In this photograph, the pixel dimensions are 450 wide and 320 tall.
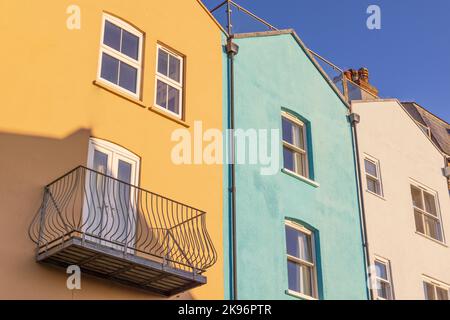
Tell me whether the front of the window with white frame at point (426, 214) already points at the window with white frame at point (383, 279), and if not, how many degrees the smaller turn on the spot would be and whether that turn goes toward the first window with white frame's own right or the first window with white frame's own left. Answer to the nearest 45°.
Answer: approximately 90° to the first window with white frame's own right

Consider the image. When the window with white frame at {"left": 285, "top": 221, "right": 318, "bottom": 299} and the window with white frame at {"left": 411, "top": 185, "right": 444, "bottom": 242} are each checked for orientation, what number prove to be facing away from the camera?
0

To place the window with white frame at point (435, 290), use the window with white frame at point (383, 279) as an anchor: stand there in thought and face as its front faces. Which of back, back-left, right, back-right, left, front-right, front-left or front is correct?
left

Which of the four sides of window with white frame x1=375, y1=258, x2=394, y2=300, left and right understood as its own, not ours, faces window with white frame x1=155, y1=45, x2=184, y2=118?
right

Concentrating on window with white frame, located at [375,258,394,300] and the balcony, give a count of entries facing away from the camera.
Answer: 0

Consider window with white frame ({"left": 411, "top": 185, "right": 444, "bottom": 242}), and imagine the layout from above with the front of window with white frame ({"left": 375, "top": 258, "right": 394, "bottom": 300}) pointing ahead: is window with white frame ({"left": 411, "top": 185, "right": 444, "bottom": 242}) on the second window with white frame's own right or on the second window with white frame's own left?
on the second window with white frame's own left

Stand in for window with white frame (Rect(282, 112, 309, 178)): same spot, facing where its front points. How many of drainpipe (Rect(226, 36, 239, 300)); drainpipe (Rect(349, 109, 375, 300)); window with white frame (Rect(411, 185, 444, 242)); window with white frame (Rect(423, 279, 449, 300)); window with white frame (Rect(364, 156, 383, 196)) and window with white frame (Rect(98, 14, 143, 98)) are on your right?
2

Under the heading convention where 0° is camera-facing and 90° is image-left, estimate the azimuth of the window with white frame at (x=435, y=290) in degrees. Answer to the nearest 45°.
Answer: approximately 315°

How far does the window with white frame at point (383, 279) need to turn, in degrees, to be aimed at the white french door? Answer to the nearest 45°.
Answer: approximately 90° to its right

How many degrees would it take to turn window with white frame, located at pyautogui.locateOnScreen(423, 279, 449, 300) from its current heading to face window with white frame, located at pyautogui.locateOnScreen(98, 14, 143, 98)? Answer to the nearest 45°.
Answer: approximately 90° to its right
